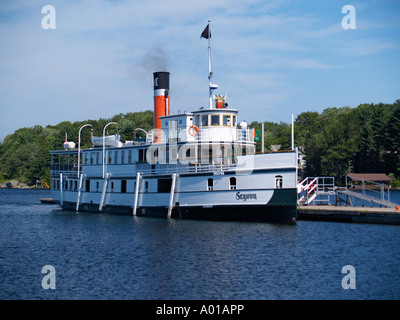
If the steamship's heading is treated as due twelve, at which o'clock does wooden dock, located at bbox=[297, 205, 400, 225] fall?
The wooden dock is roughly at 11 o'clock from the steamship.

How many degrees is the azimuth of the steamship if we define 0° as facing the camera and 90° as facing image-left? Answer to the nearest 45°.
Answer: approximately 315°
